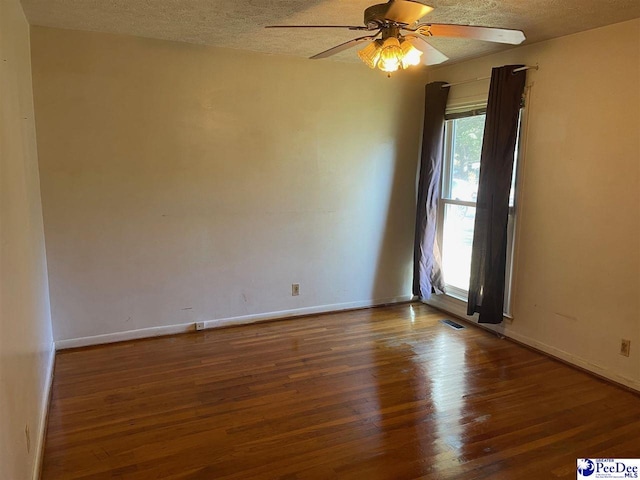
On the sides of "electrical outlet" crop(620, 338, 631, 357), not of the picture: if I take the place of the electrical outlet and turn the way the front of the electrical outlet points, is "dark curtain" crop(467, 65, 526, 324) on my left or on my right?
on my right

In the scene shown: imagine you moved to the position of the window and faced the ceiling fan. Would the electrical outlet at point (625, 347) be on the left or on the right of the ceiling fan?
left

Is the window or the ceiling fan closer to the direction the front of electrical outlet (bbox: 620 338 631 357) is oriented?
the ceiling fan

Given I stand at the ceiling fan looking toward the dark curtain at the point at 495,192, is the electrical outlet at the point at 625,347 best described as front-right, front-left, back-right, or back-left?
front-right

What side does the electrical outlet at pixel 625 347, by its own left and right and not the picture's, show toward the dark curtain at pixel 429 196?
right

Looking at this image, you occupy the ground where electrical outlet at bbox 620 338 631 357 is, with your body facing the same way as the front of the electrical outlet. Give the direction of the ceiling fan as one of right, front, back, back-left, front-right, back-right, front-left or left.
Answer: front

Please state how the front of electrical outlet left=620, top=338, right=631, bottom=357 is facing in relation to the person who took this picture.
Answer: facing the viewer and to the left of the viewer

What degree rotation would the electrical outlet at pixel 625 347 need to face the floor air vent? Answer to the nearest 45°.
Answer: approximately 45° to its right

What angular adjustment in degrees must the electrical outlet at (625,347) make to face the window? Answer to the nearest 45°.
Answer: approximately 90° to its right

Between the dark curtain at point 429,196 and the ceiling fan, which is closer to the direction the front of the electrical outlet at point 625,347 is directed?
the ceiling fan
